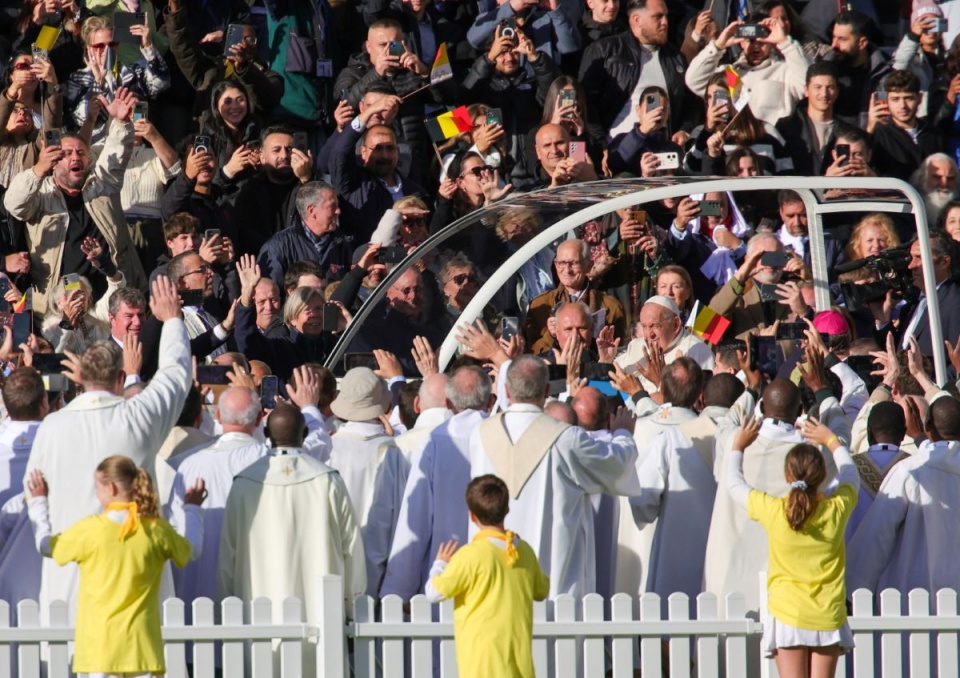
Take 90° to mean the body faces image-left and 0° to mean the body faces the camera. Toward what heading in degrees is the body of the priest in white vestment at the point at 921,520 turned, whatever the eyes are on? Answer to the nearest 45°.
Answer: approximately 180°

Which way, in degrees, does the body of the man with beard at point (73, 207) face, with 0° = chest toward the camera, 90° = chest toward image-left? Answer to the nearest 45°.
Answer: approximately 0°

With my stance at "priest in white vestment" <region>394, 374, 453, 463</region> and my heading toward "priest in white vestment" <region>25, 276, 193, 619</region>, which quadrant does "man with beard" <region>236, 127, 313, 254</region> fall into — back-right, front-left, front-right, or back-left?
back-right

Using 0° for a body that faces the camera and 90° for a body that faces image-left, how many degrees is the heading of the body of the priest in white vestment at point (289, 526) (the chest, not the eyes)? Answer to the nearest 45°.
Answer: approximately 180°

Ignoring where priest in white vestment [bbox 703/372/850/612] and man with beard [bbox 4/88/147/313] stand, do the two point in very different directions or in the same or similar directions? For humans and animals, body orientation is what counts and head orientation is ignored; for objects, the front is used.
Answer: very different directions

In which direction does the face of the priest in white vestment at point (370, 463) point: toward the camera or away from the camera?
away from the camera

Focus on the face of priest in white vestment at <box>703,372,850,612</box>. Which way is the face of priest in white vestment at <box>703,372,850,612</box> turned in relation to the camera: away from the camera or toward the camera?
away from the camera

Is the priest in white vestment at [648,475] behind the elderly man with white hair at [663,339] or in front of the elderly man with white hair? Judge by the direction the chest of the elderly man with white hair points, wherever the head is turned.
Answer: in front

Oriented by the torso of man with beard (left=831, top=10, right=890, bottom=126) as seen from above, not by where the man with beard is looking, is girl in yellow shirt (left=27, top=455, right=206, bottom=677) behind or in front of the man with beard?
in front

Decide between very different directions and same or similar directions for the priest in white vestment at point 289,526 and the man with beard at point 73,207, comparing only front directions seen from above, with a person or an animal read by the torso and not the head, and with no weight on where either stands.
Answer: very different directions

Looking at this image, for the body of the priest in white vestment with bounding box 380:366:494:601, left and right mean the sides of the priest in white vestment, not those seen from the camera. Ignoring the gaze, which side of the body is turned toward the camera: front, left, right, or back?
back

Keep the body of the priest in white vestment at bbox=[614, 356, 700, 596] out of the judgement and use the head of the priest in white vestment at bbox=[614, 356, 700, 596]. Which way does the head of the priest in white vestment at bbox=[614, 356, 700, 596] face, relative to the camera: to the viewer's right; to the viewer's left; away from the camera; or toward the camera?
away from the camera

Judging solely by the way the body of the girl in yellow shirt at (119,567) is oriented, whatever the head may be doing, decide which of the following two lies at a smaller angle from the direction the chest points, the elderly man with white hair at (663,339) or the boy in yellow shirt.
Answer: the elderly man with white hair

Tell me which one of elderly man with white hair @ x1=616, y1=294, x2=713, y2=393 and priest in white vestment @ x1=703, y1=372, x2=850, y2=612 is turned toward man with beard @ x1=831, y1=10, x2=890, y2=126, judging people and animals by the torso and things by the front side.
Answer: the priest in white vestment
